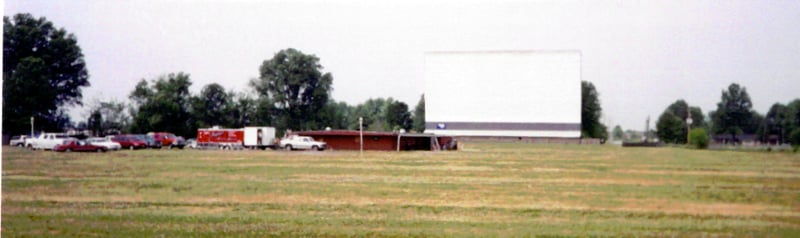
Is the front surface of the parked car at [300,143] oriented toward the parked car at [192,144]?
no

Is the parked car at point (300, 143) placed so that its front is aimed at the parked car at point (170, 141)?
no

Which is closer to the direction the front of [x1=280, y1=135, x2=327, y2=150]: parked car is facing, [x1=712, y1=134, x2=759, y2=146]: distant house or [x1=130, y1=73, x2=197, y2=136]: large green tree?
the distant house

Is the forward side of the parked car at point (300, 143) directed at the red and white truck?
no

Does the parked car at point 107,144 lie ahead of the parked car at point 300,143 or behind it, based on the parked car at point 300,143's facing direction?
behind

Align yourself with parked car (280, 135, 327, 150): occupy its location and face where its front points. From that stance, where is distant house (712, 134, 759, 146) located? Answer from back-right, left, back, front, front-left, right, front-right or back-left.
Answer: front

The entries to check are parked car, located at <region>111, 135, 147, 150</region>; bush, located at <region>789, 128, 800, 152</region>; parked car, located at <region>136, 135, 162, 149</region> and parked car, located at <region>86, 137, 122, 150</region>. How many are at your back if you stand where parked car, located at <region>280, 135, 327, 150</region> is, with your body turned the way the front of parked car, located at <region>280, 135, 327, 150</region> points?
3

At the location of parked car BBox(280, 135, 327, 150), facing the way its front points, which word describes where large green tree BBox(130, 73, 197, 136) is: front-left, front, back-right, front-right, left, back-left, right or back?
back-left
